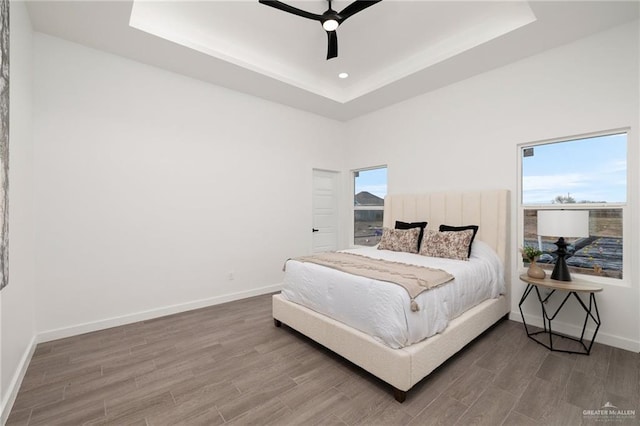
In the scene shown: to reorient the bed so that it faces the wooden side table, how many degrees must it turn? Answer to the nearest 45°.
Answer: approximately 135° to its left

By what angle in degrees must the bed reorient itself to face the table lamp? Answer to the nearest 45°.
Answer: approximately 135° to its left

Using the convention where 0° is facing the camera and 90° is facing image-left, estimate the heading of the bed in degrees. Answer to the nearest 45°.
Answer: approximately 45°

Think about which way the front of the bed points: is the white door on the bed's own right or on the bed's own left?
on the bed's own right
